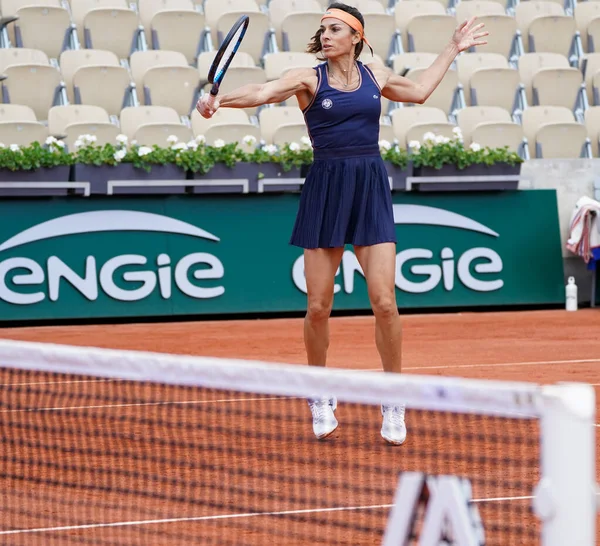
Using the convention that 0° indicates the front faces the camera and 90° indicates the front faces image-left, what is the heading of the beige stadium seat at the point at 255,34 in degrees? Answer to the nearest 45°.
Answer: approximately 0°

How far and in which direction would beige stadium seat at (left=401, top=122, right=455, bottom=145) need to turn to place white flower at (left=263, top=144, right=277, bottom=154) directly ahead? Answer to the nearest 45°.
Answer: approximately 45° to its right

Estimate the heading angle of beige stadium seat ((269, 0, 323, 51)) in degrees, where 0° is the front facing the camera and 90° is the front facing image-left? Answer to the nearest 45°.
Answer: approximately 0°

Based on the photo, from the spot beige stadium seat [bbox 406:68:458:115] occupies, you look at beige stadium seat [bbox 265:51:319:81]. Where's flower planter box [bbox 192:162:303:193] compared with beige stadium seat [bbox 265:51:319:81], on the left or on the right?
left

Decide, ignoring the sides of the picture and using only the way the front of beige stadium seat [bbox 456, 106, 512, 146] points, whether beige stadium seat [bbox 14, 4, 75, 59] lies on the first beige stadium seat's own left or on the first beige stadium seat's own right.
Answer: on the first beige stadium seat's own right

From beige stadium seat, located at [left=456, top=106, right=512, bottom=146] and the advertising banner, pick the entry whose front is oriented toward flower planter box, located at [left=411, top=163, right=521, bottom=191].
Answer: the beige stadium seat

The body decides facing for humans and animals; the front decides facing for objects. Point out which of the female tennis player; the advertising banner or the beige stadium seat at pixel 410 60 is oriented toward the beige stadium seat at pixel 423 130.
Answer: the beige stadium seat at pixel 410 60
